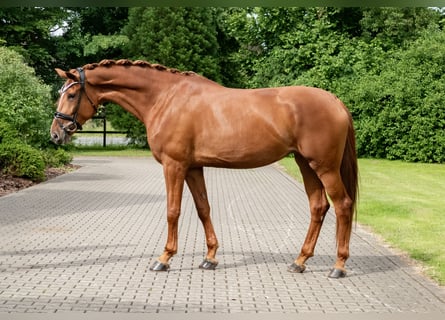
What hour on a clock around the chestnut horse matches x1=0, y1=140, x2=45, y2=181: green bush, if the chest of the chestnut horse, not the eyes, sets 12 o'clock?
The green bush is roughly at 2 o'clock from the chestnut horse.

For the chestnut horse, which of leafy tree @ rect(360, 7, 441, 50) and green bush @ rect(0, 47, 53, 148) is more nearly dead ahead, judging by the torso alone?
the green bush

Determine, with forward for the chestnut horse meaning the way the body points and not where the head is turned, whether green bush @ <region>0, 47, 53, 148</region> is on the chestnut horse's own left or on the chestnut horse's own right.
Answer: on the chestnut horse's own right

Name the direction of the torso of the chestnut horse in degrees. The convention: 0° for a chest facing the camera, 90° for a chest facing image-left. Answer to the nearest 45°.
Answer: approximately 90°

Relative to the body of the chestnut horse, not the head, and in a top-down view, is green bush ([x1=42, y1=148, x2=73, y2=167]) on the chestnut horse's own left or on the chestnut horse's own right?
on the chestnut horse's own right
